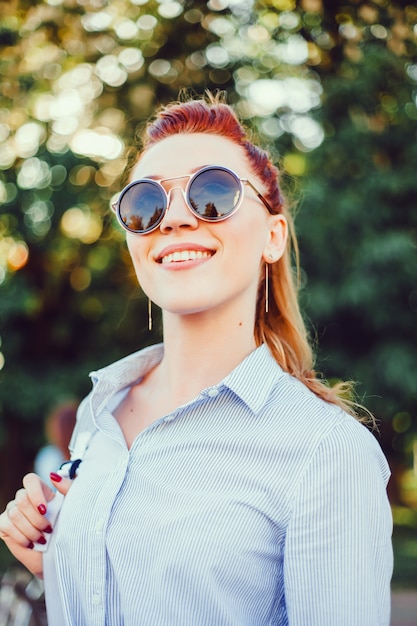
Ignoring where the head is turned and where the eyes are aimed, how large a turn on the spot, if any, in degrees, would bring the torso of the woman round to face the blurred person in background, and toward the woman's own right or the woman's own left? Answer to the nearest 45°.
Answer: approximately 135° to the woman's own right

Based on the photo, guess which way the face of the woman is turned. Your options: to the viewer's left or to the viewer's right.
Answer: to the viewer's left

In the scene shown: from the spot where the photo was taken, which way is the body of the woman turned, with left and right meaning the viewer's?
facing the viewer and to the left of the viewer
